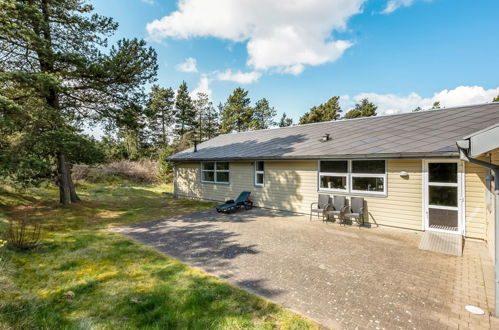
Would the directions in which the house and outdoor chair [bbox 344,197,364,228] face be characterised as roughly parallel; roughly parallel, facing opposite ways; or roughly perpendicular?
roughly parallel

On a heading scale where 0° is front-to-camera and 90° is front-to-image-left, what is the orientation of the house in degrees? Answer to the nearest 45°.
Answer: approximately 45°

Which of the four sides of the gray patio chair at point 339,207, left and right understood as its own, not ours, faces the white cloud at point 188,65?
right

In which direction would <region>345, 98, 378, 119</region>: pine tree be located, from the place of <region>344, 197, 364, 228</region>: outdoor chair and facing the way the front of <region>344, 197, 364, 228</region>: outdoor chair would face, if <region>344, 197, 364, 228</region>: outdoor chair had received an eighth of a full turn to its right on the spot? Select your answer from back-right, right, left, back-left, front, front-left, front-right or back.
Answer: right

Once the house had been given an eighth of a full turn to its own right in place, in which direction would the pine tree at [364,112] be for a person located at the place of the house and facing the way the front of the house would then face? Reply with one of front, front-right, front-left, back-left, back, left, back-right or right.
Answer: right

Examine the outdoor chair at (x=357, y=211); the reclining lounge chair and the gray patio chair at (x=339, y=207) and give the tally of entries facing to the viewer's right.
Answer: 0

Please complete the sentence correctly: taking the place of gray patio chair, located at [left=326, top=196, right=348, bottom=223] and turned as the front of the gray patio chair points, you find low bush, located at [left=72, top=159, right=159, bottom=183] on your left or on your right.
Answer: on your right

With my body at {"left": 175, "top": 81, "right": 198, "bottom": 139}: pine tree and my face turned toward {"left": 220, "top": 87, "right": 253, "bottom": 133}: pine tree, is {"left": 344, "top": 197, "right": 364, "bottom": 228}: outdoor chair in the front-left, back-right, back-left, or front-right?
front-right

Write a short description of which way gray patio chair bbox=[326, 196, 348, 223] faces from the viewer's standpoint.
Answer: facing the viewer and to the left of the viewer

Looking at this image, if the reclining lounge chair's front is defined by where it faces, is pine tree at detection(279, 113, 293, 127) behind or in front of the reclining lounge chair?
behind
